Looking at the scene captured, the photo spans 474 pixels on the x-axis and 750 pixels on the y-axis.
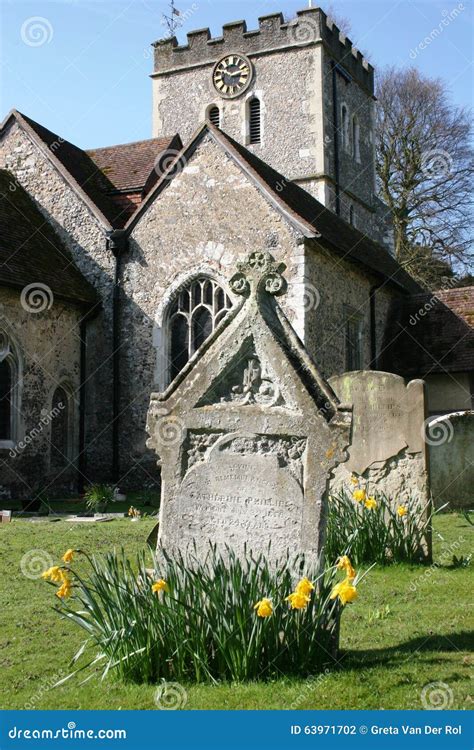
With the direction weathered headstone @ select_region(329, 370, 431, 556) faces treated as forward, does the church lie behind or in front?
behind

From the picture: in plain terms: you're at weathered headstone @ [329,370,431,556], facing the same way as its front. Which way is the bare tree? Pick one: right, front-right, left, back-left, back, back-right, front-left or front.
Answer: back

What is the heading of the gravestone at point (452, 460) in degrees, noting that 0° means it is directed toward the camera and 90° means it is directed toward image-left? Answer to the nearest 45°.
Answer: approximately 0°

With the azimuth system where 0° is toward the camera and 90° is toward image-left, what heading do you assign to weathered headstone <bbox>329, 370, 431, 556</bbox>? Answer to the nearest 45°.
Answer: approximately 0°

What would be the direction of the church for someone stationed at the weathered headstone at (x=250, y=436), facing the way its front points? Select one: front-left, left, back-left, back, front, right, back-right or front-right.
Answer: back
